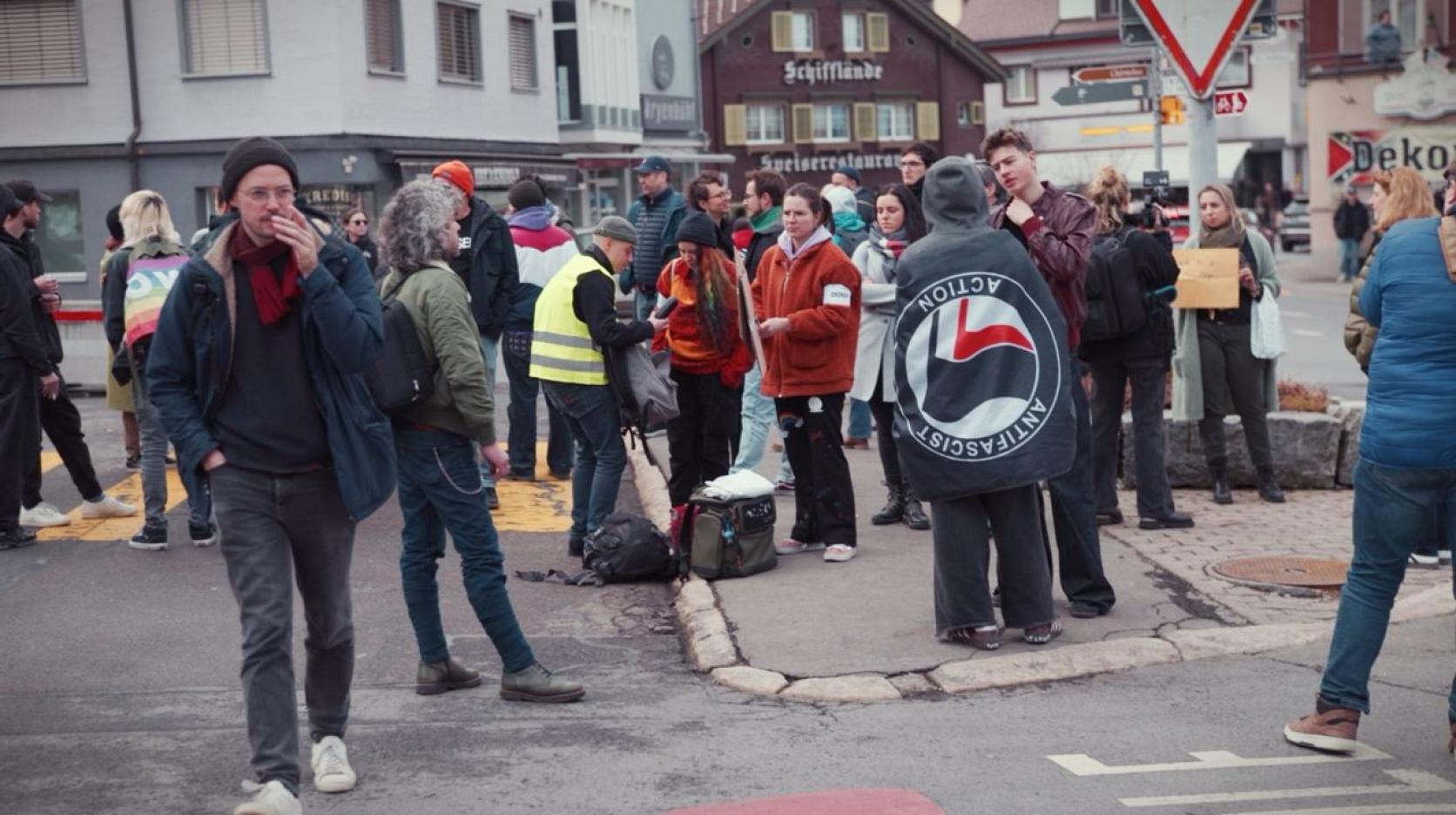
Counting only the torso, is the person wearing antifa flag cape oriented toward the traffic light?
yes

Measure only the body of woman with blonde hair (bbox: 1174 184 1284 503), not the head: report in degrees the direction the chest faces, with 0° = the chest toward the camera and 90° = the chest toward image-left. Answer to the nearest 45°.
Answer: approximately 0°

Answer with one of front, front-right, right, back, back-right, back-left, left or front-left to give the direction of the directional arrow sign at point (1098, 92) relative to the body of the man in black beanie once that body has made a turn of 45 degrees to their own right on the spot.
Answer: back

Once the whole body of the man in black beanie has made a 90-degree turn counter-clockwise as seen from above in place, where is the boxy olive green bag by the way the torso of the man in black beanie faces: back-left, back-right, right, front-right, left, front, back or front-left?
front-left

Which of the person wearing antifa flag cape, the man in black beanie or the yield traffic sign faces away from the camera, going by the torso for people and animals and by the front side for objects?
the person wearing antifa flag cape

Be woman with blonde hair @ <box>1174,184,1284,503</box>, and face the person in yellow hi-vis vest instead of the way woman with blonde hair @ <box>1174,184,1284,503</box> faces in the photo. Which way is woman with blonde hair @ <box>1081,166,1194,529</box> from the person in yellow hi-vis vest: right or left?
left

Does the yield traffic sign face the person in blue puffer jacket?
yes

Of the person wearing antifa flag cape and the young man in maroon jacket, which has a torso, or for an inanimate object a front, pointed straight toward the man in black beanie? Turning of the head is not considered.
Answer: the young man in maroon jacket

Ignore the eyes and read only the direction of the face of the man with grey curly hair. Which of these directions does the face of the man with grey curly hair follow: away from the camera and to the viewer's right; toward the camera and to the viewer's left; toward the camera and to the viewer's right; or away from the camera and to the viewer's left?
away from the camera and to the viewer's right

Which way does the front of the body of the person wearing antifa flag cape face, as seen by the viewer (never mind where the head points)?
away from the camera

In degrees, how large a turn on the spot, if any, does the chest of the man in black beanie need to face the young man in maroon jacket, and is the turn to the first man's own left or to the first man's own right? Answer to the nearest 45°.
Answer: approximately 135° to the first man's own left

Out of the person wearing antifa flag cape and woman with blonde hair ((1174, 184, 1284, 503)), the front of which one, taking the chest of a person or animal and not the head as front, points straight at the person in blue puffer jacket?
the woman with blonde hair

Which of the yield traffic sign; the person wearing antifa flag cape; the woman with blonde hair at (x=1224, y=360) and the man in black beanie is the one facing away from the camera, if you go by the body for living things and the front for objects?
the person wearing antifa flag cape

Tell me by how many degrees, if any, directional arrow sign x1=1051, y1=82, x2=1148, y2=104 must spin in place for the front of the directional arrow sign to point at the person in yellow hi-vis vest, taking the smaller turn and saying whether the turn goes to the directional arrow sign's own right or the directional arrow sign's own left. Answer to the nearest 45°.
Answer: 0° — it already faces them
